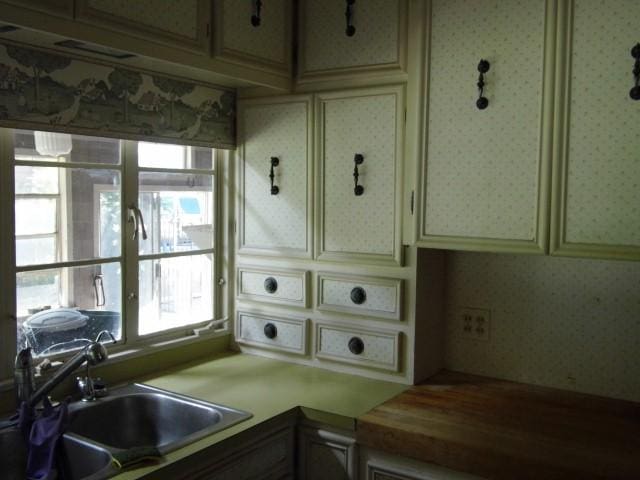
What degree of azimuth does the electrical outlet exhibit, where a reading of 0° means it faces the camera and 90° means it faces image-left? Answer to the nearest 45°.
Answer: approximately 0°

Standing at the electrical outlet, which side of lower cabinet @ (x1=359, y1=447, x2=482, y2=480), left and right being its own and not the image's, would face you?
back

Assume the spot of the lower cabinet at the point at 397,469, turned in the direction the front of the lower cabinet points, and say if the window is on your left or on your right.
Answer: on your right

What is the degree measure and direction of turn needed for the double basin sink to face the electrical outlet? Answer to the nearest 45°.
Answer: approximately 45° to its left

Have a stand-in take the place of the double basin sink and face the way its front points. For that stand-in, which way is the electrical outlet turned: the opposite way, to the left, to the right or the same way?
to the right

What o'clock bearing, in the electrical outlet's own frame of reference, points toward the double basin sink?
The double basin sink is roughly at 2 o'clock from the electrical outlet.

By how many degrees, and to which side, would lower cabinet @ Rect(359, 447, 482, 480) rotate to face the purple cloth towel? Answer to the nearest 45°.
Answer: approximately 45° to its right

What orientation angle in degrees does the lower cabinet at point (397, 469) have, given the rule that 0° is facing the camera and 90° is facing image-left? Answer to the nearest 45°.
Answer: approximately 45°

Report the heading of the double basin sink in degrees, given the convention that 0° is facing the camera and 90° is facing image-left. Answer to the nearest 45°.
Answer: approximately 315°
